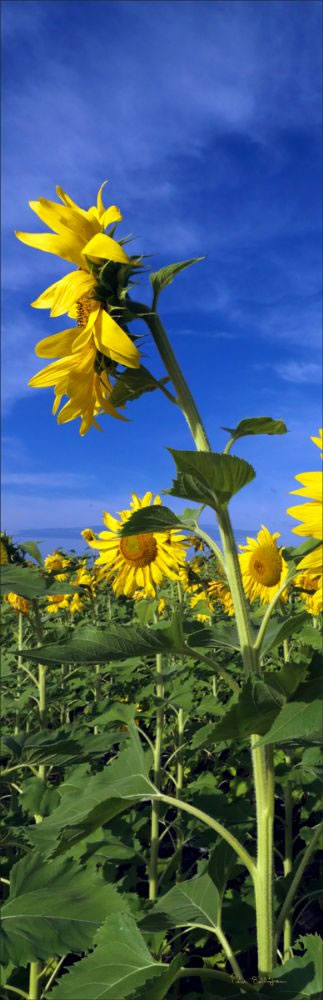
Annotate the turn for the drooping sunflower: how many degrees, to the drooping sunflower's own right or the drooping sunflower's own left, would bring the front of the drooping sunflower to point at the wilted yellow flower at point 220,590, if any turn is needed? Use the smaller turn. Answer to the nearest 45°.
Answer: approximately 90° to the drooping sunflower's own right

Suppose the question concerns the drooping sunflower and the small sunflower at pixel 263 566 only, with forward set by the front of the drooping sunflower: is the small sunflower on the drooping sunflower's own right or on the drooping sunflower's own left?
on the drooping sunflower's own right

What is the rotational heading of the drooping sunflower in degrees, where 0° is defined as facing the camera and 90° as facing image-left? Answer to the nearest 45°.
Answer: approximately 90°
